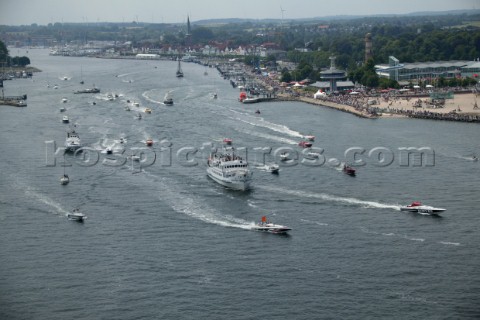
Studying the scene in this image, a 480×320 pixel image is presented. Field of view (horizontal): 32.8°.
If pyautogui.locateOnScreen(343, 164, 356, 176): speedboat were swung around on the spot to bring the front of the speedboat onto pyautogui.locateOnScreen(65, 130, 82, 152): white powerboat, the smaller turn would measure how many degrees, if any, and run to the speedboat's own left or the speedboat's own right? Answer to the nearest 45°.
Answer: approximately 135° to the speedboat's own right

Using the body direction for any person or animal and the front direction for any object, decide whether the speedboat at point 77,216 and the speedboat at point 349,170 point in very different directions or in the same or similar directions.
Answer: same or similar directions

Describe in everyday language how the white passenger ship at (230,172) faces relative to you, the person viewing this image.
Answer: facing the viewer and to the right of the viewer

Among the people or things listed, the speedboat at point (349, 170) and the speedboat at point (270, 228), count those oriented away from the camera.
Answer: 0

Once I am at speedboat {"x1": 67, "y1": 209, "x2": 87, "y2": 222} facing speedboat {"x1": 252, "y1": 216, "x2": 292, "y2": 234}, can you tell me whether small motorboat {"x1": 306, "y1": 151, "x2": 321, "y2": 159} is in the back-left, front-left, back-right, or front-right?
front-left

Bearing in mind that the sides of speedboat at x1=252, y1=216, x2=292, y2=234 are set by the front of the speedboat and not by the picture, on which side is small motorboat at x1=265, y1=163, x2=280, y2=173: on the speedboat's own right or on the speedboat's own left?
on the speedboat's own left

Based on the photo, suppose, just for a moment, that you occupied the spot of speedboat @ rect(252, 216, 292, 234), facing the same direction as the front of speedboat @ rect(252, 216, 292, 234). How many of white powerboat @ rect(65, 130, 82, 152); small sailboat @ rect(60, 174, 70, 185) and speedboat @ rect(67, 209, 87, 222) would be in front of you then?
0

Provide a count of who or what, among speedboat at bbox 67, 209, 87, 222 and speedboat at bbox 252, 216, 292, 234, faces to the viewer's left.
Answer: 0

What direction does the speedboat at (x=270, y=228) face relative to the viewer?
to the viewer's right

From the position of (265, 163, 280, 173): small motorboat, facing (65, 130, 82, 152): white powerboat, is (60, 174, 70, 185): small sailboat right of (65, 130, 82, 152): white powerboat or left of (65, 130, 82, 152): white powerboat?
left

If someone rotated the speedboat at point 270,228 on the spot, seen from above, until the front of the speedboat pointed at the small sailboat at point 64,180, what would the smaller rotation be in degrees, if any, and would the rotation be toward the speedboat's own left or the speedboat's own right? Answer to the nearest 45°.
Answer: approximately 135° to the speedboat's own left

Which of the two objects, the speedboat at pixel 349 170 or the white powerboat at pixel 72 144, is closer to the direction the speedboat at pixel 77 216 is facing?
the speedboat
